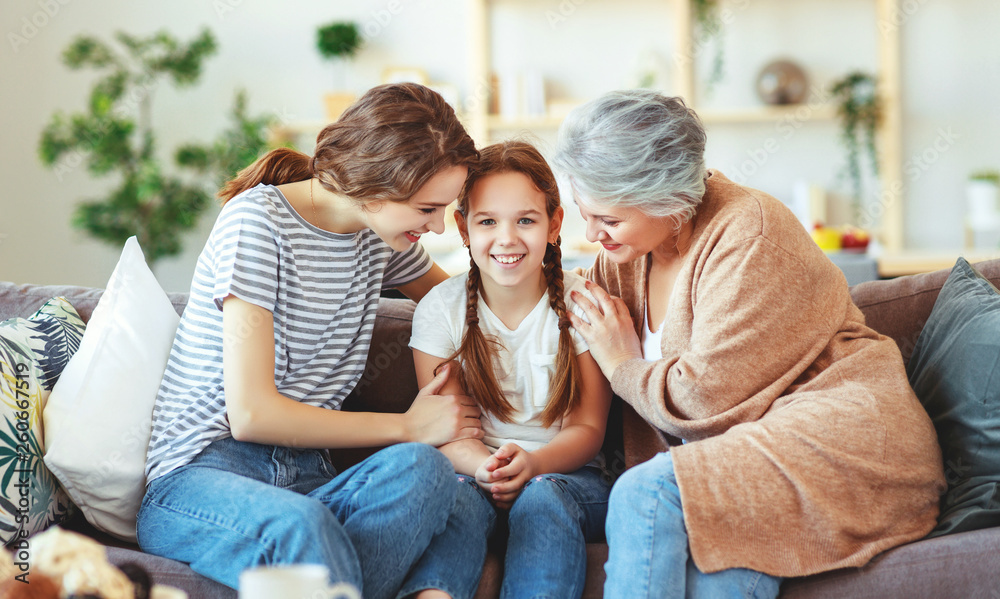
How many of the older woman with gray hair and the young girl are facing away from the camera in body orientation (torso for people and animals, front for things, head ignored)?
0

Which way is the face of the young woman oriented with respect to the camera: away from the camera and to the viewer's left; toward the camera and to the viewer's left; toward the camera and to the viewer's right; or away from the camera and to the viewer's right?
toward the camera and to the viewer's right

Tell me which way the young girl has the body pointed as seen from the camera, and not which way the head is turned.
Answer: toward the camera

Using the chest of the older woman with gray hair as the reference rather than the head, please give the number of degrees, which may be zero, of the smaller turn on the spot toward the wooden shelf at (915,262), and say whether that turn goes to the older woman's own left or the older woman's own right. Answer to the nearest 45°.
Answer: approximately 135° to the older woman's own right

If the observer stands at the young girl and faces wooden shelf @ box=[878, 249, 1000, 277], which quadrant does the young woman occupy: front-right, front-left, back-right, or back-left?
back-left

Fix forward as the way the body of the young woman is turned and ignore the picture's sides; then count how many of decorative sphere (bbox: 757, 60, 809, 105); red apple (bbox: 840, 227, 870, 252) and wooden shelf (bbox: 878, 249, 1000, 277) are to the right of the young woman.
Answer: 0

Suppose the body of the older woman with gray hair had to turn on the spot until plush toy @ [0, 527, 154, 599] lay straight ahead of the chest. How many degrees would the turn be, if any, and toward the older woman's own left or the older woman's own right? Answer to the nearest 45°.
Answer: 0° — they already face it

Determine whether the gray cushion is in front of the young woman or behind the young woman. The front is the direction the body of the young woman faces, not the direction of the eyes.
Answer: in front

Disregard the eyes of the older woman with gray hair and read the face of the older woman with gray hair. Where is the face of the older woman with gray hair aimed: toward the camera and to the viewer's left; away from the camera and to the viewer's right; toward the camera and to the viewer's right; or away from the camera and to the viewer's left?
toward the camera and to the viewer's left

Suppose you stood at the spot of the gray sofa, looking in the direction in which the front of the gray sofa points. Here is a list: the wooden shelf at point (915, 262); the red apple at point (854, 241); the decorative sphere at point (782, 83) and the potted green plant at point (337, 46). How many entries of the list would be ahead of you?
0

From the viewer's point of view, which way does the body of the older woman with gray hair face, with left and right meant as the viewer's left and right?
facing the viewer and to the left of the viewer

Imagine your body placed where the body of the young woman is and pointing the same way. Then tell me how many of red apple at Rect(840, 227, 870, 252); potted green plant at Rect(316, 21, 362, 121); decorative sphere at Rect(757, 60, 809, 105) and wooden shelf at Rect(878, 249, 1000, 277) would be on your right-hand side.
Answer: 0

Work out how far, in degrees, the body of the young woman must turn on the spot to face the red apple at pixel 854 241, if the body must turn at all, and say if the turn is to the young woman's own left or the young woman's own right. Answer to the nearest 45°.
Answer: approximately 90° to the young woman's own left

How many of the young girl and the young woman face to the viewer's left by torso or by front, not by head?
0

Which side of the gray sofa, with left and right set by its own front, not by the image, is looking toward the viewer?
front

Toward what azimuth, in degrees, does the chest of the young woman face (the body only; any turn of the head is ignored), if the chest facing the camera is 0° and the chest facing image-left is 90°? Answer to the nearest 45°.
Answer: approximately 315°

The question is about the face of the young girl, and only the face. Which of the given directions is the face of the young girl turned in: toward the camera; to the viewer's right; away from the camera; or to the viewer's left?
toward the camera
